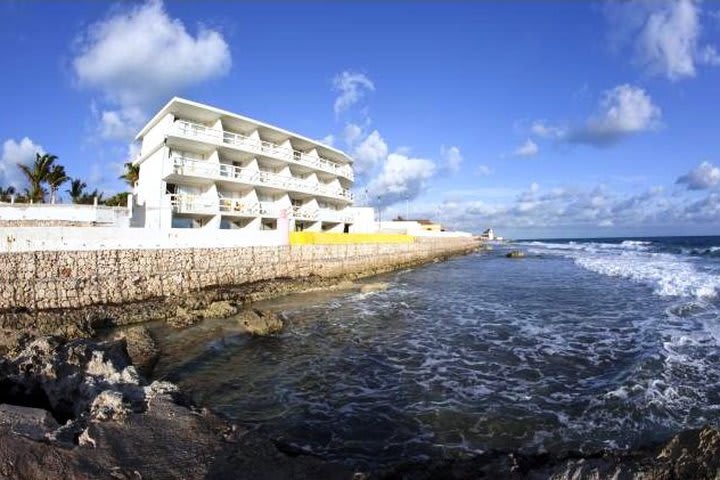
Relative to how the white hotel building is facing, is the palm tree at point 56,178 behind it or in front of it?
behind

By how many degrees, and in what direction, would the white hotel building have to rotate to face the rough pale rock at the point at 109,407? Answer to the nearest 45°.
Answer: approximately 45° to its right

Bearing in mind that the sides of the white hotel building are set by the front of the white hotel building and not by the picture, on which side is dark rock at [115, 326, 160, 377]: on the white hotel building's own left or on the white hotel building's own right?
on the white hotel building's own right

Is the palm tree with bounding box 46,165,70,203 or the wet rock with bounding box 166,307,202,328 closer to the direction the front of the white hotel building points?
the wet rock

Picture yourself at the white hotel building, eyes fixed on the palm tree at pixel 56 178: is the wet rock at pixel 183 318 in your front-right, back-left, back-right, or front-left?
back-left

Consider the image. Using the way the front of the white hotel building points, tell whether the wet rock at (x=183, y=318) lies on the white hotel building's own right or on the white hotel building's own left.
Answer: on the white hotel building's own right

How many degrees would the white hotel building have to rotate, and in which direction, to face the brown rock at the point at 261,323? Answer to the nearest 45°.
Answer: approximately 45° to its right

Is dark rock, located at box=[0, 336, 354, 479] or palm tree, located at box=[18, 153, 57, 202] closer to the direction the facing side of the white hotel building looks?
the dark rock

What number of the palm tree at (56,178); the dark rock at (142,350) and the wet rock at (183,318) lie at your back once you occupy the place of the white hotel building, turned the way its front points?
1

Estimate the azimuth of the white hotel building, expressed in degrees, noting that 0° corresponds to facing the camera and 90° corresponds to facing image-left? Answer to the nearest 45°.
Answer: approximately 315°

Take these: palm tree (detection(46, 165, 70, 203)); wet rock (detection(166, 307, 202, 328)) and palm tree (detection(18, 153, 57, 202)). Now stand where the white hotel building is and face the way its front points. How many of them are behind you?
2

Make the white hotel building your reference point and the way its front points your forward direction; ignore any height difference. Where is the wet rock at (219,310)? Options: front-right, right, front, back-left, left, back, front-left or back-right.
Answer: front-right
